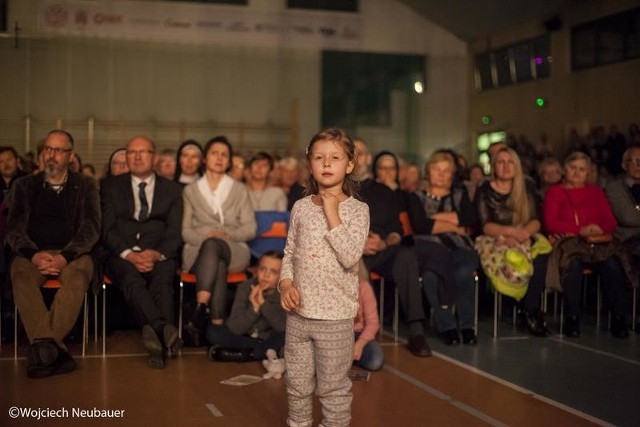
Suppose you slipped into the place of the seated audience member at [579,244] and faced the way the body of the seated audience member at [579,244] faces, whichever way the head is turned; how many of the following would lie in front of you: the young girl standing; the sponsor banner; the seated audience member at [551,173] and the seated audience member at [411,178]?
1

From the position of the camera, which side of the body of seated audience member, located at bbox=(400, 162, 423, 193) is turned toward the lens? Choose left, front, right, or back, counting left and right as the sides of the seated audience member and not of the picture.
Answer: front

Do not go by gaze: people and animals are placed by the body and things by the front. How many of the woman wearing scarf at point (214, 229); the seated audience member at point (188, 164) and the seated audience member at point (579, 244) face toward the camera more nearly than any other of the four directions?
3

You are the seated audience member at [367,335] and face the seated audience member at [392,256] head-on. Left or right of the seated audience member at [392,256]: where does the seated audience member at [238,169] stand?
left

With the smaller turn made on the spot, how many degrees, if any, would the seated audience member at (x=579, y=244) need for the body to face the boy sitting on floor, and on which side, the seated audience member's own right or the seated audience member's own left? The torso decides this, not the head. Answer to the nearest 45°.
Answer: approximately 45° to the seated audience member's own right

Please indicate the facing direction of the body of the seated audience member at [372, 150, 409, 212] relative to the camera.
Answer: toward the camera

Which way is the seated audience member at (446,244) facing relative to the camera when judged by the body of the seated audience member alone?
toward the camera

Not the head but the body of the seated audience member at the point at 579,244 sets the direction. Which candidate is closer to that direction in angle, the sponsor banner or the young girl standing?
the young girl standing

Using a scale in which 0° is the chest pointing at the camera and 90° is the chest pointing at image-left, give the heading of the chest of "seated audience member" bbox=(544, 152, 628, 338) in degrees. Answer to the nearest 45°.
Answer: approximately 0°

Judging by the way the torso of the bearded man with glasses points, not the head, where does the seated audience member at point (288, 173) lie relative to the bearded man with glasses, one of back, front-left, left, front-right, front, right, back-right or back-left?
back-left
